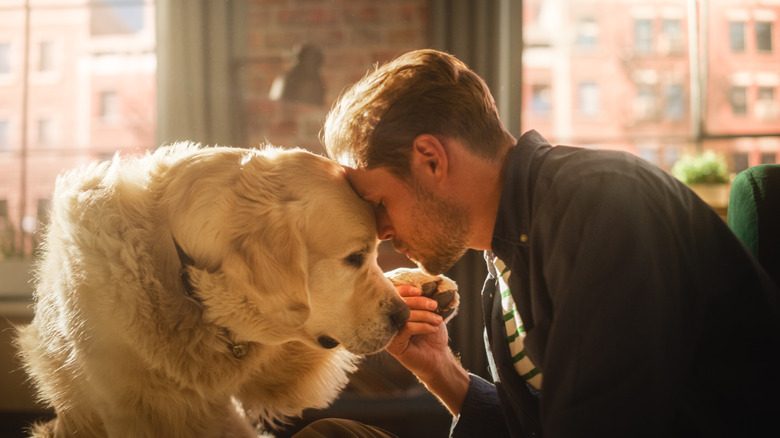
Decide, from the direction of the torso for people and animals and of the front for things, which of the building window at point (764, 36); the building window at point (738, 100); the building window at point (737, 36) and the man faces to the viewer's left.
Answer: the man

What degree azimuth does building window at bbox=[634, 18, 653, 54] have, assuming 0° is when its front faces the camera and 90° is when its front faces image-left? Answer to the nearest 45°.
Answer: approximately 0°

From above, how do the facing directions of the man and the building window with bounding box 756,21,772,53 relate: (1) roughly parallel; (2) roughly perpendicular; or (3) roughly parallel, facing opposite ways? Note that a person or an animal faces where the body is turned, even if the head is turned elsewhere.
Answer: roughly perpendicular

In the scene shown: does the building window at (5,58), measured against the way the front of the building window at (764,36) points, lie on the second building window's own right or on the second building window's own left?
on the second building window's own right

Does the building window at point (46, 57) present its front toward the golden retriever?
yes

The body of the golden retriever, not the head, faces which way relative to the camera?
to the viewer's right

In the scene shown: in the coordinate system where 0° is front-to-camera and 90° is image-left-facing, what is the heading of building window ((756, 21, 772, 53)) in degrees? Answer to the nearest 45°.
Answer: approximately 0°

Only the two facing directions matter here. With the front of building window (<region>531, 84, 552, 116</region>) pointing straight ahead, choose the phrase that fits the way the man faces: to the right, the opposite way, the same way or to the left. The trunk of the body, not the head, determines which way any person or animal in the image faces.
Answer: to the right
